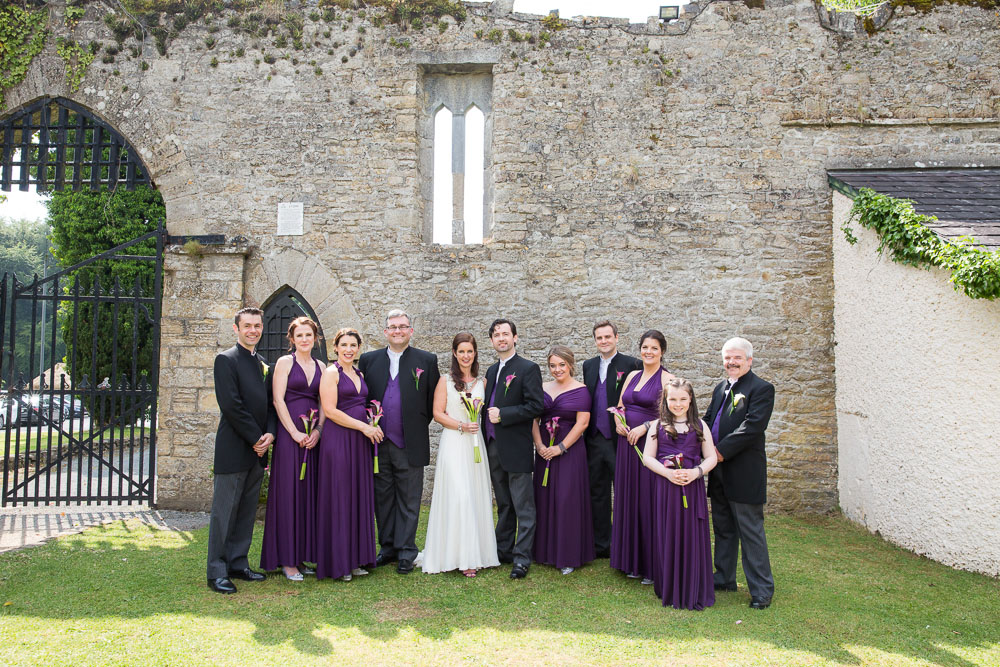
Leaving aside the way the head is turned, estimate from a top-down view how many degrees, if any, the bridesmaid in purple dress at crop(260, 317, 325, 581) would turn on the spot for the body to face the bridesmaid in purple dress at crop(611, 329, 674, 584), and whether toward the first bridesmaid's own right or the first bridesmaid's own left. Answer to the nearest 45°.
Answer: approximately 45° to the first bridesmaid's own left

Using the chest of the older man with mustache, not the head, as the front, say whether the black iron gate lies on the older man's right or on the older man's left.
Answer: on the older man's right

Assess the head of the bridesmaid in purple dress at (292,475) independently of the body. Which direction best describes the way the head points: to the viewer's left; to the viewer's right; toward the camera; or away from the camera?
toward the camera

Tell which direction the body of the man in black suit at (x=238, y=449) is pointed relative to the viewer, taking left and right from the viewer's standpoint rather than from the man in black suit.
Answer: facing the viewer and to the right of the viewer

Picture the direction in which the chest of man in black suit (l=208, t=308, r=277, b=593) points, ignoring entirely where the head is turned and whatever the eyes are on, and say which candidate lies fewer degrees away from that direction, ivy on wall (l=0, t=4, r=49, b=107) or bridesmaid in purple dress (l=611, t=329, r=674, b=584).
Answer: the bridesmaid in purple dress

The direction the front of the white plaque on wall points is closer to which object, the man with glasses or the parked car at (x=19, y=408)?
the man with glasses

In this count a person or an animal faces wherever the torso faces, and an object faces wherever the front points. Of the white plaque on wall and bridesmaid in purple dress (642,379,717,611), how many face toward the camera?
2

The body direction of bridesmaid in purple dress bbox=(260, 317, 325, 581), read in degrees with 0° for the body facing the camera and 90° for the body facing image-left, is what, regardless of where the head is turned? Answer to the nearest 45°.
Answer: approximately 315°

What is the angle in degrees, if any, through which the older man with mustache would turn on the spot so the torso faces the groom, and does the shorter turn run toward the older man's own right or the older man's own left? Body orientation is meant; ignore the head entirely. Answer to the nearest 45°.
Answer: approximately 45° to the older man's own right

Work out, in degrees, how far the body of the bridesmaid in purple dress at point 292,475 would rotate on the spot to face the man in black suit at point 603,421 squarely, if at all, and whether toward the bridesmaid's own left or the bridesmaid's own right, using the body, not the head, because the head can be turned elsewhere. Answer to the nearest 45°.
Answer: approximately 45° to the bridesmaid's own left

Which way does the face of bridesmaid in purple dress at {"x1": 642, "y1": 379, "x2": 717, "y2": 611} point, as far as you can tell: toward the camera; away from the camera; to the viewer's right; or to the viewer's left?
toward the camera

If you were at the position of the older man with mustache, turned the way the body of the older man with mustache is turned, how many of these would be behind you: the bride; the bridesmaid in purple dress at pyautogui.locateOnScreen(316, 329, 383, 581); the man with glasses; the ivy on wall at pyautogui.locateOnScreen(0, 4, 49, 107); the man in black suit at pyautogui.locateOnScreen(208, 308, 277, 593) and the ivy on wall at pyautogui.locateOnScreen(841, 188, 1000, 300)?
1

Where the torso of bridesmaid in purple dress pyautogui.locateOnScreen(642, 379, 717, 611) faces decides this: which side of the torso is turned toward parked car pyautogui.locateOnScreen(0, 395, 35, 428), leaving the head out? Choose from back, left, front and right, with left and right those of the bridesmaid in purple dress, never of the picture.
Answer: right

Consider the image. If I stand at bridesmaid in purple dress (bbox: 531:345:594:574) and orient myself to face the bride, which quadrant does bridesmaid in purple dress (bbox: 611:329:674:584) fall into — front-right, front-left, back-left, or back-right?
back-left

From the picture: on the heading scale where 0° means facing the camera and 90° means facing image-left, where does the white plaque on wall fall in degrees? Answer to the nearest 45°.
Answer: approximately 0°

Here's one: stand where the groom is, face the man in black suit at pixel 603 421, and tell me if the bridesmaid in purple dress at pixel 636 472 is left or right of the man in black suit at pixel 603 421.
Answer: right

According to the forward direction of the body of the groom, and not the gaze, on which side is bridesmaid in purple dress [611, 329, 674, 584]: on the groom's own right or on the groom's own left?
on the groom's own left
